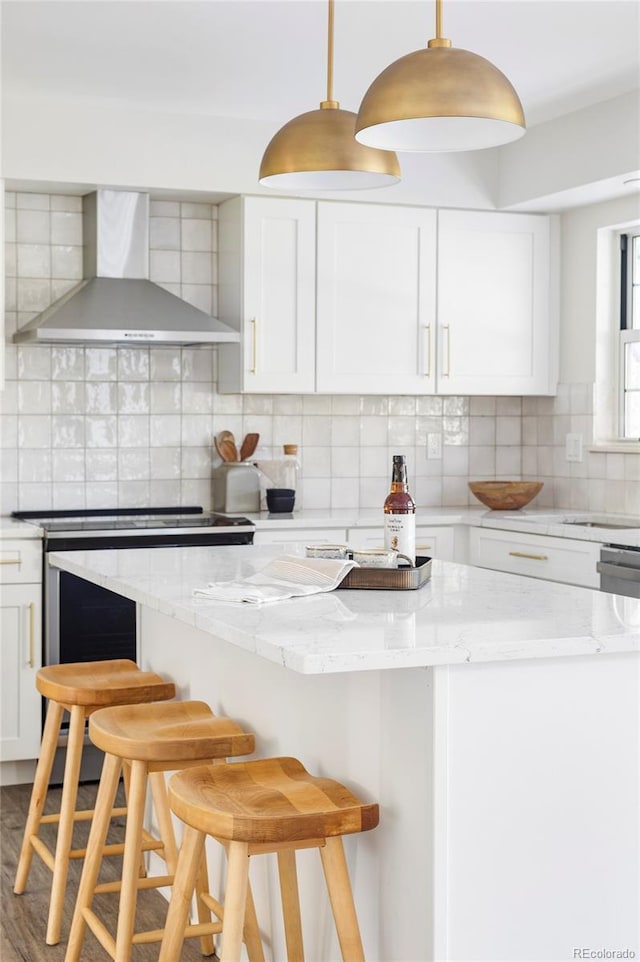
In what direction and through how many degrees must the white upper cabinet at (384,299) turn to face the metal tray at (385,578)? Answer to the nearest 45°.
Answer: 0° — it already faces it

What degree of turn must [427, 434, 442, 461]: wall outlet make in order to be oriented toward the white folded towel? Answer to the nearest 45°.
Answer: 0° — it already faces it

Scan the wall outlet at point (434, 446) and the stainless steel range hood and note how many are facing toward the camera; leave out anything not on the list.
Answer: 2

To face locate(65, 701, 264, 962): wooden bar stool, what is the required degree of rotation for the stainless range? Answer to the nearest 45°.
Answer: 0° — it already faces it

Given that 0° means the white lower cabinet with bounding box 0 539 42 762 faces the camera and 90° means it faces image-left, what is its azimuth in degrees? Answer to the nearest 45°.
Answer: approximately 0°

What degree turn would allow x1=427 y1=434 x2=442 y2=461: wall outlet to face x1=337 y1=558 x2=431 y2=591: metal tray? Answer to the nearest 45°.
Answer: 0° — it already faces it
